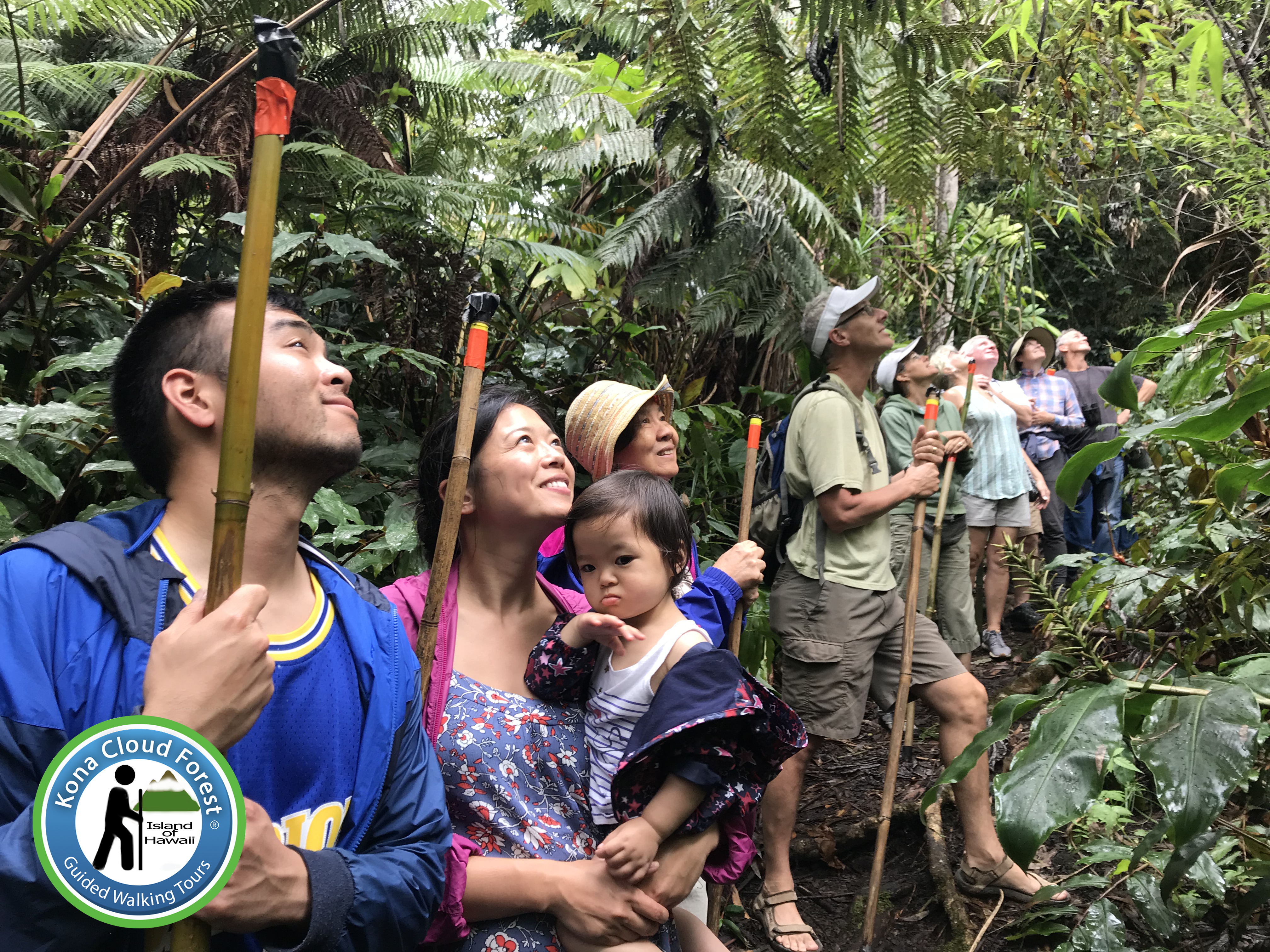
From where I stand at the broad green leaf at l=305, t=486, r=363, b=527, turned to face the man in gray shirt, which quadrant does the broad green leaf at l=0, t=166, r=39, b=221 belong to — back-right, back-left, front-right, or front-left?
back-left

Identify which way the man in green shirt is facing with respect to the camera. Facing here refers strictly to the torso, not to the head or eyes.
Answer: to the viewer's right

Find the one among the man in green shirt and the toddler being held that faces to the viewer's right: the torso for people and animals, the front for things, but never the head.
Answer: the man in green shirt

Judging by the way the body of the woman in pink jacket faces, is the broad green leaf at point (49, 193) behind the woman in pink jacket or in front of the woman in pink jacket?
behind

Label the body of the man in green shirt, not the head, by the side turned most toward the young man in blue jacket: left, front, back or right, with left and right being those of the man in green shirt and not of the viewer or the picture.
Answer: right

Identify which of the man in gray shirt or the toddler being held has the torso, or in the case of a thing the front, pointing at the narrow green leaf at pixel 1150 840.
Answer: the man in gray shirt

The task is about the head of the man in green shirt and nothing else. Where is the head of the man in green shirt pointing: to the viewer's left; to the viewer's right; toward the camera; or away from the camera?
to the viewer's right

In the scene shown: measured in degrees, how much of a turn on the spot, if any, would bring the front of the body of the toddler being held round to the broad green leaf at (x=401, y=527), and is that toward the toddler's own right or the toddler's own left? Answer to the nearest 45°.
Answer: approximately 90° to the toddler's own right

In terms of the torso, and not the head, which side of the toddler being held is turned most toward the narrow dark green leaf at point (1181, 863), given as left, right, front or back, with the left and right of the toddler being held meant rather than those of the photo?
left

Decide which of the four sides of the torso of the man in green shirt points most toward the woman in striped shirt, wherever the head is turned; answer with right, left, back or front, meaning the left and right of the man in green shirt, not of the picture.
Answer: left

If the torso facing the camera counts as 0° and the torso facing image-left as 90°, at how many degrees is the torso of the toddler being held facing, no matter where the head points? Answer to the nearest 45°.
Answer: approximately 45°
